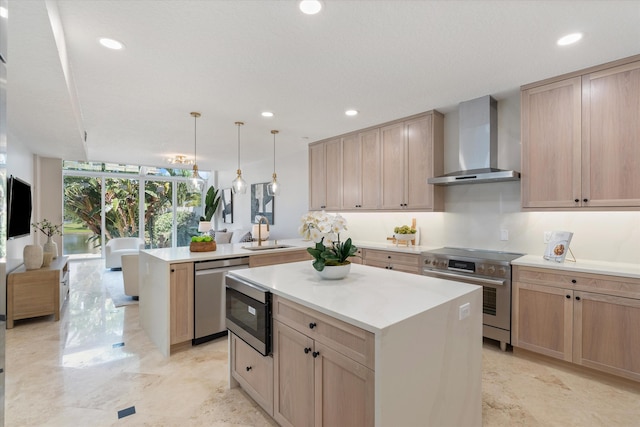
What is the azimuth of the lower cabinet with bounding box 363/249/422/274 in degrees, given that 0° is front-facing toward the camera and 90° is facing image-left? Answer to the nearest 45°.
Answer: approximately 45°

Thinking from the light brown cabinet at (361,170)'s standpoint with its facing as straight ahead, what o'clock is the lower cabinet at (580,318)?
The lower cabinet is roughly at 9 o'clock from the light brown cabinet.

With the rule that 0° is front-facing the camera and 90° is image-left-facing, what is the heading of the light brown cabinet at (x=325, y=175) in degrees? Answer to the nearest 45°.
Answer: approximately 45°

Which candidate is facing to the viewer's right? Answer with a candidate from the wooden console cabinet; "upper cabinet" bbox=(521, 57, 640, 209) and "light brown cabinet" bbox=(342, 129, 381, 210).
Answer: the wooden console cabinet

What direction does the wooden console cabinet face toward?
to the viewer's right

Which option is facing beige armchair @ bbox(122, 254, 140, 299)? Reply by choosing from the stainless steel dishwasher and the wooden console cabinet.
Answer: the wooden console cabinet
